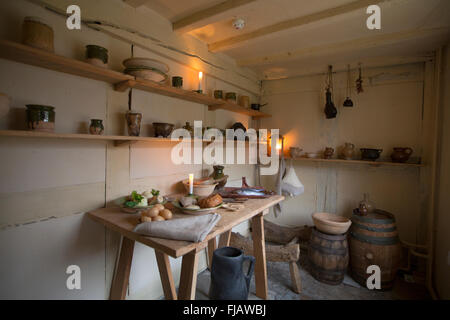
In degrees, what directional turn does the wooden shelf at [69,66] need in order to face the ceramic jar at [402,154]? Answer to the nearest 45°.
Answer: approximately 45° to its left

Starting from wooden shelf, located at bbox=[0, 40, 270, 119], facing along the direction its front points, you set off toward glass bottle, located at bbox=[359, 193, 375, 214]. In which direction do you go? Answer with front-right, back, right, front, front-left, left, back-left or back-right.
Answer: front-left

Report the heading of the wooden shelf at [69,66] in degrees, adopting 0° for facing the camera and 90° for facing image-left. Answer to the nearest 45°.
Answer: approximately 315°

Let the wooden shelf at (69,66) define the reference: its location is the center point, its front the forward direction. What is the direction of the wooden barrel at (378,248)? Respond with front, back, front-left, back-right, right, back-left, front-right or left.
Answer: front-left

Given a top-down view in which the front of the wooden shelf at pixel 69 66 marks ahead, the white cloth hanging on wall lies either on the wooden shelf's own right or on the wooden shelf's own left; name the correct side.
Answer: on the wooden shelf's own left

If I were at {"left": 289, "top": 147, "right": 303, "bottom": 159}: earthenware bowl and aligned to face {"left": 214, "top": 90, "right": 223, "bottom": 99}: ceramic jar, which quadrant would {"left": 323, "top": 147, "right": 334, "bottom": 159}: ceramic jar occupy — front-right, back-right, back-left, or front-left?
back-left

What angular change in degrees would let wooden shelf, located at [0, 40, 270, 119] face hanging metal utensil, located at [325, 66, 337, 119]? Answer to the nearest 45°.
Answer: approximately 45° to its left
